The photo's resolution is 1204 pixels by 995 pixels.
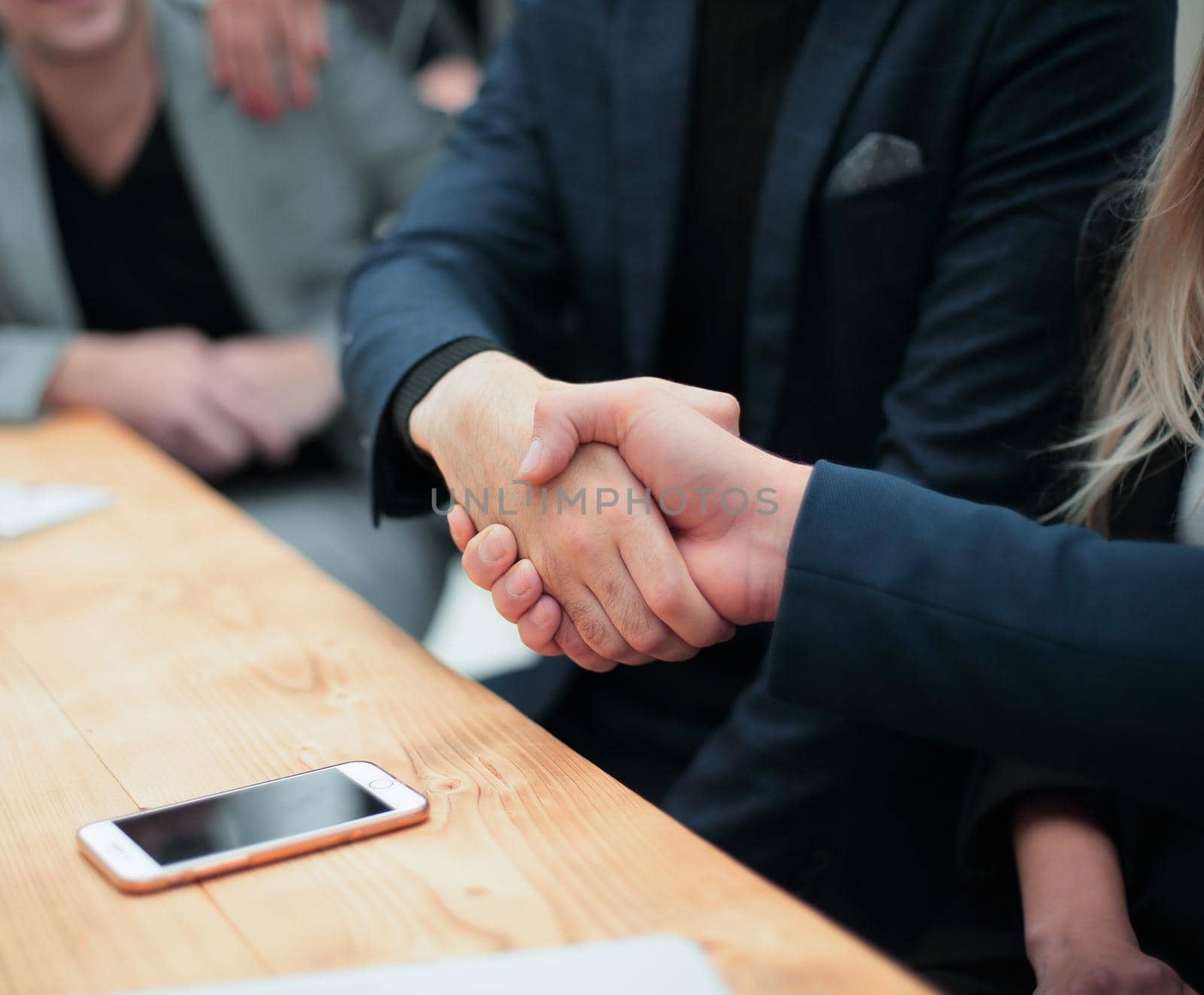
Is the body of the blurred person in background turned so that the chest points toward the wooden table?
yes

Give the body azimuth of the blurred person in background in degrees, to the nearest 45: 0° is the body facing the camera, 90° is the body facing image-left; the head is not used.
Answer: approximately 0°

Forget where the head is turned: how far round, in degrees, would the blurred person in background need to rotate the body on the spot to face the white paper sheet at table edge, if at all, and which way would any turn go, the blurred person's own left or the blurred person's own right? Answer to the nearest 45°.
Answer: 0° — they already face it

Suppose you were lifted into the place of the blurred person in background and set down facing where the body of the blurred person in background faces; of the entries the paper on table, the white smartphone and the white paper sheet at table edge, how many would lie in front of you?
3

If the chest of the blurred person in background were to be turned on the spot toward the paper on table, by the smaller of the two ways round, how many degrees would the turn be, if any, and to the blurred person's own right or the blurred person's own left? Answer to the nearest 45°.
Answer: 0° — they already face it

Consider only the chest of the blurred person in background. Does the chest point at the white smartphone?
yes
